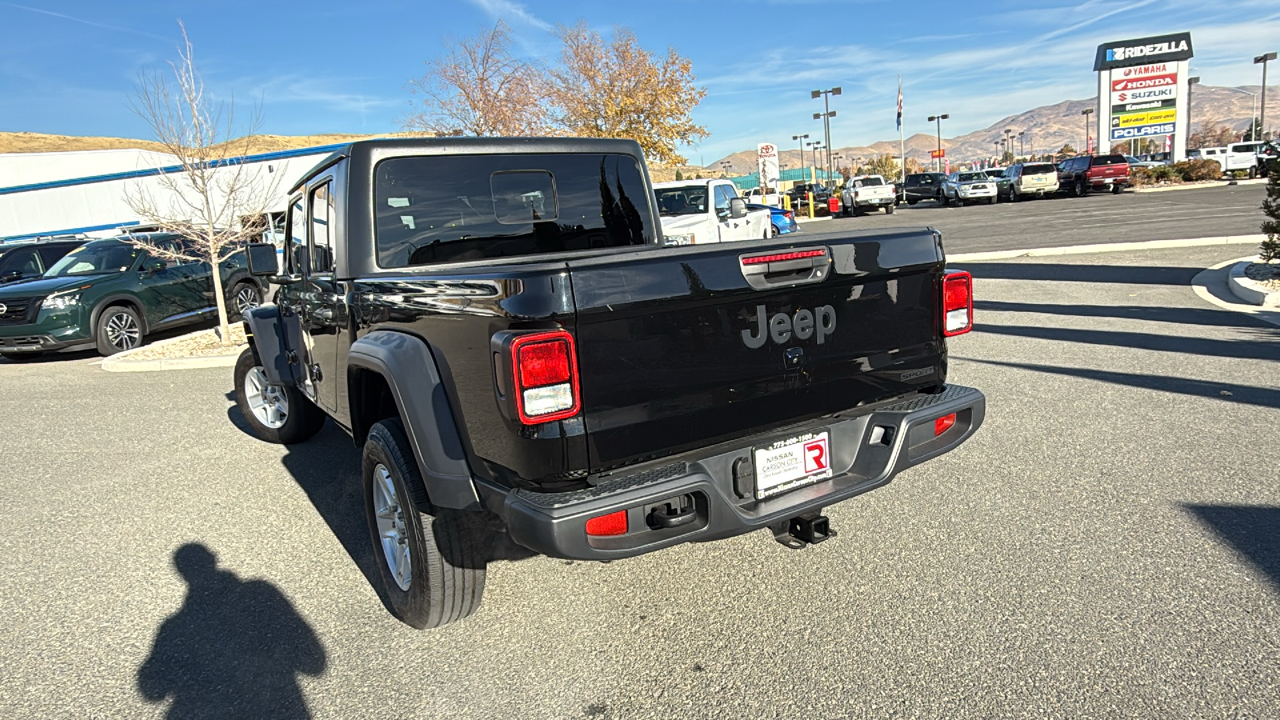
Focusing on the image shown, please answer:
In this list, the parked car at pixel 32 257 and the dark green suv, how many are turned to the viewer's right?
0

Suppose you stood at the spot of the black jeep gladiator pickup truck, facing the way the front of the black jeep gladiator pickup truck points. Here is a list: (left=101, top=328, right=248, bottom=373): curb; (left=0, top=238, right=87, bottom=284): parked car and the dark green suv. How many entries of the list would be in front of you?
3

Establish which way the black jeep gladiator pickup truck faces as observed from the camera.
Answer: facing away from the viewer and to the left of the viewer

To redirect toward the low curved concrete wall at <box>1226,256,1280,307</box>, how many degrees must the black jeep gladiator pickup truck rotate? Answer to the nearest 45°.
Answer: approximately 90° to its right

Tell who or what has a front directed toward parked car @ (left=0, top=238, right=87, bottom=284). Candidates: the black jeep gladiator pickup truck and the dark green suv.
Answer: the black jeep gladiator pickup truck

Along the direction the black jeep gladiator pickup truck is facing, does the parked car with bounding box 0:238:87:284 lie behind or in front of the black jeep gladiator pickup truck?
in front

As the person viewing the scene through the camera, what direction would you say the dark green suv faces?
facing the viewer and to the left of the viewer

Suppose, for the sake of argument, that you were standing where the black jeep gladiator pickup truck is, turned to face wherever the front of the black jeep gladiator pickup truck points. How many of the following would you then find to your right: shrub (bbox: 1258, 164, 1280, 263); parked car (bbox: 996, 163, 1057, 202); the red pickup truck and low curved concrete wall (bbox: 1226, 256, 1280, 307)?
4

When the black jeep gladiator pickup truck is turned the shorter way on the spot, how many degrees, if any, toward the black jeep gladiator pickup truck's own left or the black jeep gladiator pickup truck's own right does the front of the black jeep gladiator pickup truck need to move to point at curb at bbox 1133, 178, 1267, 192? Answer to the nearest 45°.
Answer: approximately 90° to the black jeep gladiator pickup truck's own right
